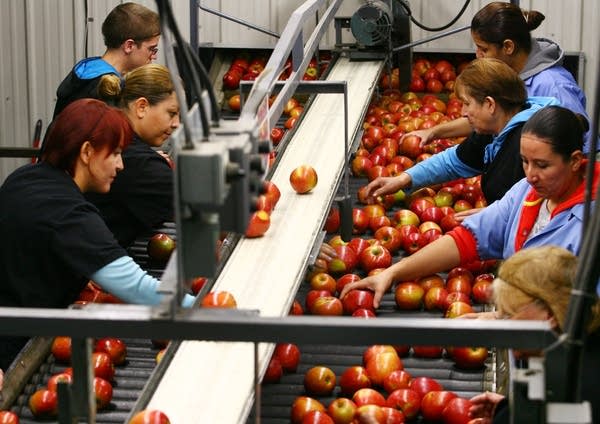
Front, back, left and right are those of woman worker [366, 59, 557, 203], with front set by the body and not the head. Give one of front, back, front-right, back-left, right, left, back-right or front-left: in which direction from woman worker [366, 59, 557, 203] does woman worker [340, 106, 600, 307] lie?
left

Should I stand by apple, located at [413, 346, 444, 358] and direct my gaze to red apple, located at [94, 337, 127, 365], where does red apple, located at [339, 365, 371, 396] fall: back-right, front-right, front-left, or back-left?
front-left

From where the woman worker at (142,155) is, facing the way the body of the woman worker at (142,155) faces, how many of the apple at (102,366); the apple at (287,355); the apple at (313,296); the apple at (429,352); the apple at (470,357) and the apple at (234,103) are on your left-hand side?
1

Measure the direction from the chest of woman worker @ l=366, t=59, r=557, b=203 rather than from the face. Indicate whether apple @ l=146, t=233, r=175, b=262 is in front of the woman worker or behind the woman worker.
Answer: in front

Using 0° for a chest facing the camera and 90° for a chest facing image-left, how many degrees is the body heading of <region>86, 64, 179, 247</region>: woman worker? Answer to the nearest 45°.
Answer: approximately 270°

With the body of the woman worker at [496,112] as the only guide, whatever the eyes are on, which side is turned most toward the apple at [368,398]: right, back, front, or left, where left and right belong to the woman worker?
left

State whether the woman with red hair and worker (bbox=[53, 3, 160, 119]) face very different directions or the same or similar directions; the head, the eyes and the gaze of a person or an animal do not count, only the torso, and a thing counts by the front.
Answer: same or similar directions

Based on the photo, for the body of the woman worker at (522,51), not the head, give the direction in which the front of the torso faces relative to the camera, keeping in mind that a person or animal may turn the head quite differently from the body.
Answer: to the viewer's left

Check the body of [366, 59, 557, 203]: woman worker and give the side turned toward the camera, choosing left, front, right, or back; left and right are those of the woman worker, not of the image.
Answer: left

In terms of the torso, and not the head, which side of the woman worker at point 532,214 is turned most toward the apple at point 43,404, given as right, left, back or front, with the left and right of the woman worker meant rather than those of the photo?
front

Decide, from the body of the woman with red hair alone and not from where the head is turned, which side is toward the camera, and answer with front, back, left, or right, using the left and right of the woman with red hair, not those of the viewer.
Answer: right

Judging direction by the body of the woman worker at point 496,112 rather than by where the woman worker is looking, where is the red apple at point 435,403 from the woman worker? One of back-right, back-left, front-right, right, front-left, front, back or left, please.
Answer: left

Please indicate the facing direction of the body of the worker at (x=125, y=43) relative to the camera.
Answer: to the viewer's right

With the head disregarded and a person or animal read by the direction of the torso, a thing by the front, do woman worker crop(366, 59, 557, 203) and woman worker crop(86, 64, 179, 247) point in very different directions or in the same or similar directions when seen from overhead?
very different directions
